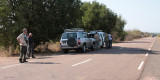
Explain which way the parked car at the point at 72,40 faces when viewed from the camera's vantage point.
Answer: facing away from the viewer and to the right of the viewer
